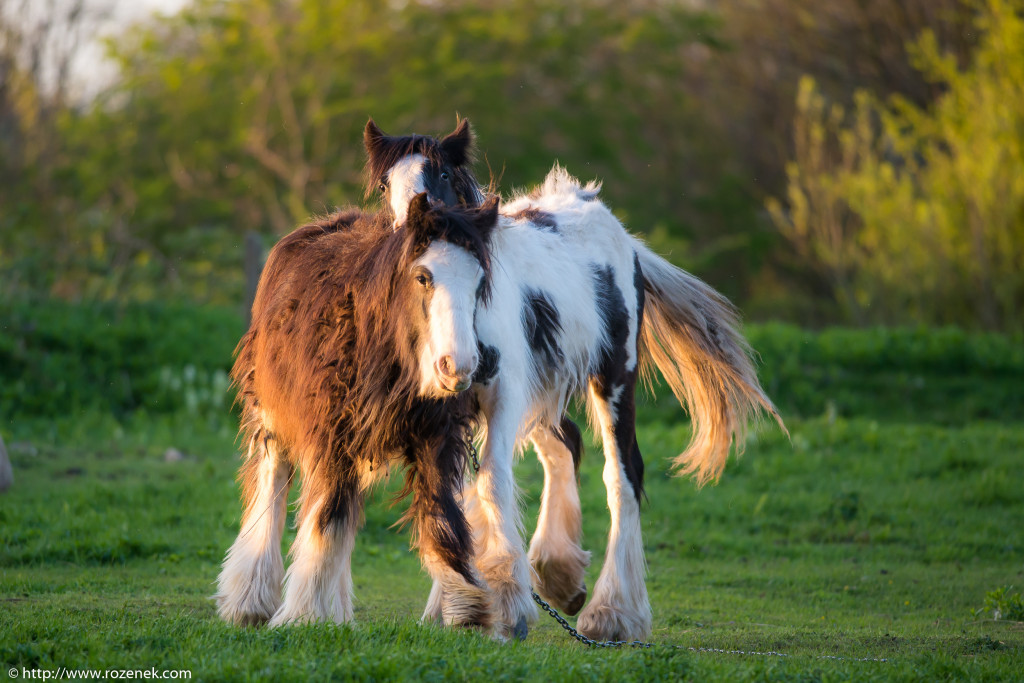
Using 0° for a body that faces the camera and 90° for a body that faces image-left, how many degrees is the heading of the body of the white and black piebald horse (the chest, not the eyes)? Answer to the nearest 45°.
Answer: approximately 45°

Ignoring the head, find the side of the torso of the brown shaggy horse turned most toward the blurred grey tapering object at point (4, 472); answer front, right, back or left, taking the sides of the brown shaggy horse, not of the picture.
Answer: back

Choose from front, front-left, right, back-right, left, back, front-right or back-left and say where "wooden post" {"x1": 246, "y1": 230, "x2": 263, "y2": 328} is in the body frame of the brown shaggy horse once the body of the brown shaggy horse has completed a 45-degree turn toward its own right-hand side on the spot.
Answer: back

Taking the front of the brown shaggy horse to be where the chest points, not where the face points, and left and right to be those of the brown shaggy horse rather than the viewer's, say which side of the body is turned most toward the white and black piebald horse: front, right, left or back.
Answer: left

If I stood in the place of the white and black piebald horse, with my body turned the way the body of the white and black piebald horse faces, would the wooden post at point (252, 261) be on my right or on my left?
on my right

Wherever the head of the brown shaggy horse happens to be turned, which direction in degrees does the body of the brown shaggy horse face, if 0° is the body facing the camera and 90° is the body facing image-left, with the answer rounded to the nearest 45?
approximately 315°

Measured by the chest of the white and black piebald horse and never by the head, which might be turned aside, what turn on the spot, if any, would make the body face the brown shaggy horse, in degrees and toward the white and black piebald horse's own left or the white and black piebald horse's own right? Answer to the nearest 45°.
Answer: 0° — it already faces it
